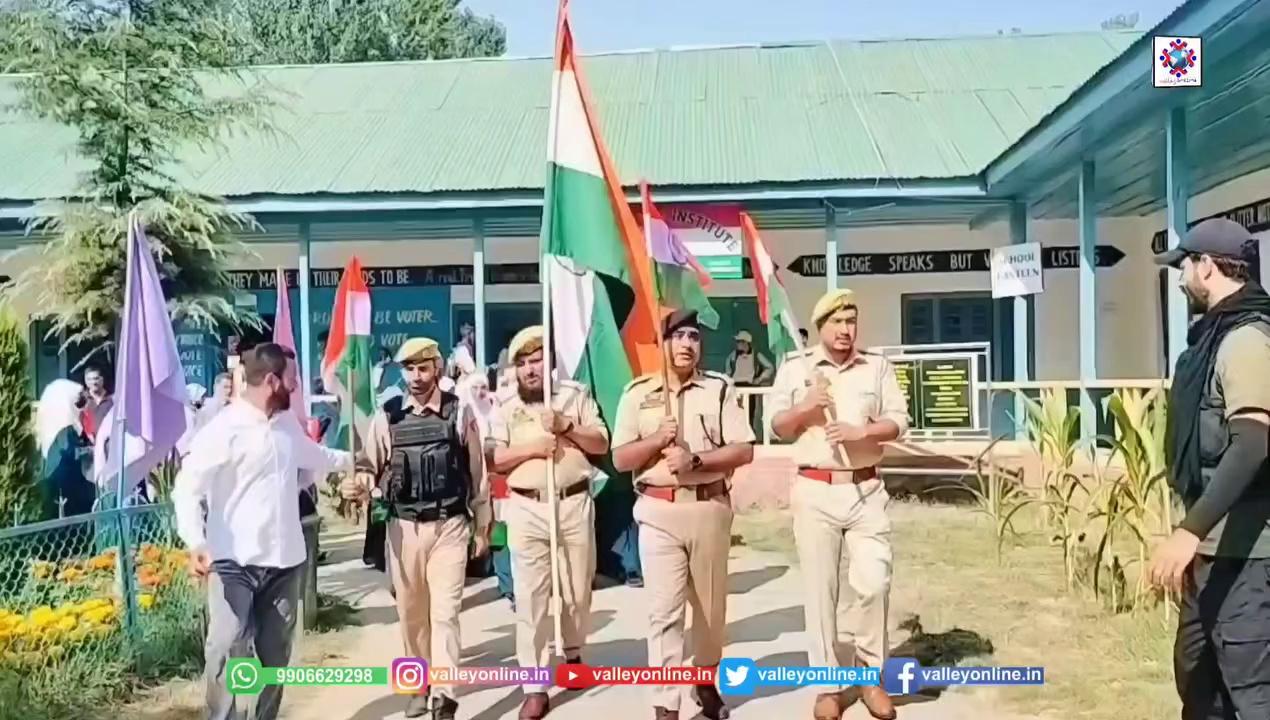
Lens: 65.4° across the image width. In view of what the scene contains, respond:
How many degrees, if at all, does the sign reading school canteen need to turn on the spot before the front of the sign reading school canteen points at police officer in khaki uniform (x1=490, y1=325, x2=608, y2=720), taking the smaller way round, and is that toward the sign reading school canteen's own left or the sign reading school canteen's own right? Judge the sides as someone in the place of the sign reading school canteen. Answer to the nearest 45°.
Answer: approximately 45° to the sign reading school canteen's own right

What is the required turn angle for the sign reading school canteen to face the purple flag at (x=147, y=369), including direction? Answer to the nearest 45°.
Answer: approximately 45° to its right

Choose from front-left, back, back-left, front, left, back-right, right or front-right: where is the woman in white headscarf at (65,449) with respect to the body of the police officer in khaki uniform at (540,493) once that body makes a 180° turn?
front-left

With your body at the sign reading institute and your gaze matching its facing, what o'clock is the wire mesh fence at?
The wire mesh fence is roughly at 1 o'clock from the sign reading institute.

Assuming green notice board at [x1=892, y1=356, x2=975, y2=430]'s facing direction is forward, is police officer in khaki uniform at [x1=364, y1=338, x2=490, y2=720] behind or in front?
in front

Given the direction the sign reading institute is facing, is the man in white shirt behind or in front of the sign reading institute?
in front

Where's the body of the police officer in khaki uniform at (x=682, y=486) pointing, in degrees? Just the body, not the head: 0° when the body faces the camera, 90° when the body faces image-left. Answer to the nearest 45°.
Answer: approximately 0°
